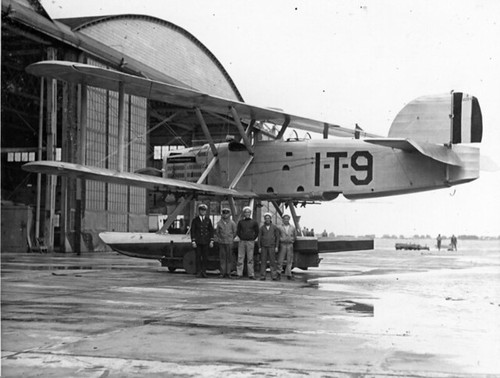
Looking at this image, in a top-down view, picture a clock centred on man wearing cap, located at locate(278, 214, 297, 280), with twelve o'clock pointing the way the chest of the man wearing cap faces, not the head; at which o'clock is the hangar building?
The hangar building is roughly at 5 o'clock from the man wearing cap.

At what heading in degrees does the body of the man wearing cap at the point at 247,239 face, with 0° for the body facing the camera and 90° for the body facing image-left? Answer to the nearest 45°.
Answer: approximately 0°

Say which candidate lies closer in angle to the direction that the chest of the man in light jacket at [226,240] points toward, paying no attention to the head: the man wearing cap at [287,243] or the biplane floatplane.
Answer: the man wearing cap

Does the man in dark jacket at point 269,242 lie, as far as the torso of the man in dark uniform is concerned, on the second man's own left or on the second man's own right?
on the second man's own left

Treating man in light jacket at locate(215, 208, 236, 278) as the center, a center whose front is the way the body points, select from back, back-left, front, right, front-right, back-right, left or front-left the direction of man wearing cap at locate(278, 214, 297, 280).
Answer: left

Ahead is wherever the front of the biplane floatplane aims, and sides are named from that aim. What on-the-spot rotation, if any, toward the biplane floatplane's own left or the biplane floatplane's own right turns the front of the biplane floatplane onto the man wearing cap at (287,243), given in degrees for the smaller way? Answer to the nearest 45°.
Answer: approximately 135° to the biplane floatplane's own left

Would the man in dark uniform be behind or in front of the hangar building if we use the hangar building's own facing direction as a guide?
in front

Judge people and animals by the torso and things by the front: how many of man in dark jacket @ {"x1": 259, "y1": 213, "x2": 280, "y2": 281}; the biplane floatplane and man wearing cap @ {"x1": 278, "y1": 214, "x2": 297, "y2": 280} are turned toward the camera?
2
